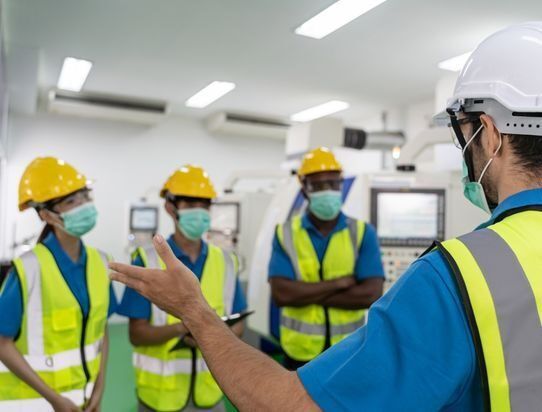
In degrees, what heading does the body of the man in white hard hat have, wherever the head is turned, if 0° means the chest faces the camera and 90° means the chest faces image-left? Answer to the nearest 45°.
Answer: approximately 135°

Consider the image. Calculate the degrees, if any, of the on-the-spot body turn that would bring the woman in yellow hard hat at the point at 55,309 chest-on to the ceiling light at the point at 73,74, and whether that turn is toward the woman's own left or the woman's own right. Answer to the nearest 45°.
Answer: approximately 135° to the woman's own left

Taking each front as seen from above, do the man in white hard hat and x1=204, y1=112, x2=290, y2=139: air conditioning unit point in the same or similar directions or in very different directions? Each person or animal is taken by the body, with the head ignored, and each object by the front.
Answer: very different directions

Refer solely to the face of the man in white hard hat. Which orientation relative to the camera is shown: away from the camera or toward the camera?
away from the camera

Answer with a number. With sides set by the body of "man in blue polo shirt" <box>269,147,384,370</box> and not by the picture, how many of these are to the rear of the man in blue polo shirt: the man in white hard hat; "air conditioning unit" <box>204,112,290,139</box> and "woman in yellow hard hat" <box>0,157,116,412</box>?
1

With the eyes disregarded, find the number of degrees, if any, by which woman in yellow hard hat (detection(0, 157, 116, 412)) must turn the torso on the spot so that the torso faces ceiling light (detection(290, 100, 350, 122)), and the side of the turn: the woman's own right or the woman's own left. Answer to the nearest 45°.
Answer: approximately 90° to the woman's own left
